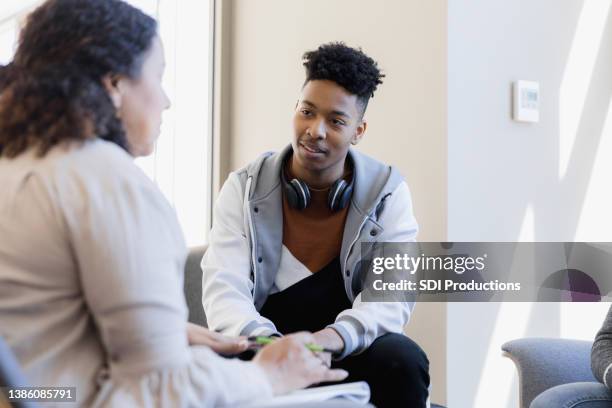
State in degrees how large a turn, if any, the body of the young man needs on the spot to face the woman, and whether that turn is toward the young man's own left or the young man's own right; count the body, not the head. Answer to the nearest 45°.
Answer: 0° — they already face them

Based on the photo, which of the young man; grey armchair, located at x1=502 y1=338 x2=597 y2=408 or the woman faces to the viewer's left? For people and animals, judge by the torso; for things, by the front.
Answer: the grey armchair

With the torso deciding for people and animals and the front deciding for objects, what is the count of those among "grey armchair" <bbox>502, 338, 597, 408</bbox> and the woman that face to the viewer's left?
1

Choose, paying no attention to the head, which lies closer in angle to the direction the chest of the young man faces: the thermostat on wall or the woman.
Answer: the woman

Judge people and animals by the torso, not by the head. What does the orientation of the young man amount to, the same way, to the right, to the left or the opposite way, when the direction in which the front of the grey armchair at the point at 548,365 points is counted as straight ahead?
to the left

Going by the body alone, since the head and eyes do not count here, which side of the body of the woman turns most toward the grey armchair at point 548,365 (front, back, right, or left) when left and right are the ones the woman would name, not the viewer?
front

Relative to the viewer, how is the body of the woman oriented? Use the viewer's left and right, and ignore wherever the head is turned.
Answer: facing away from the viewer and to the right of the viewer

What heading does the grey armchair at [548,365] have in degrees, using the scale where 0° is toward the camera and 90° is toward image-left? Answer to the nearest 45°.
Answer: approximately 90°

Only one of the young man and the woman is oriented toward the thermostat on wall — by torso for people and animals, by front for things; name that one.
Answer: the woman

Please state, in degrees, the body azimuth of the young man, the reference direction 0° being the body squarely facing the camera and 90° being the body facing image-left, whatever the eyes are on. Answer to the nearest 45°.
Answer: approximately 0°

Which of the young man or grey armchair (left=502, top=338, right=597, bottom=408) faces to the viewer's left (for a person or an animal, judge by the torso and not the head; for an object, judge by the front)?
the grey armchair

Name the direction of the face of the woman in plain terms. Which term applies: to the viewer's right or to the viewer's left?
to the viewer's right
